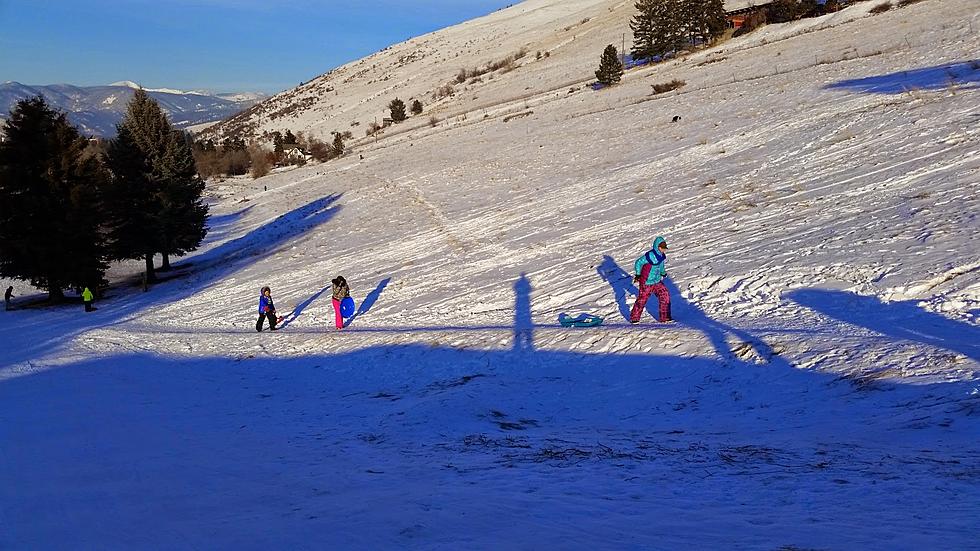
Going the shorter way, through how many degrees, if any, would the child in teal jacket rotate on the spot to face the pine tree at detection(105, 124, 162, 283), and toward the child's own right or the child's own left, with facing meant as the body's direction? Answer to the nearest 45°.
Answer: approximately 135° to the child's own left

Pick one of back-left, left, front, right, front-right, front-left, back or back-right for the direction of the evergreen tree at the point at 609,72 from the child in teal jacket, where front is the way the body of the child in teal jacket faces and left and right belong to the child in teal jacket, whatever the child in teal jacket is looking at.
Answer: left

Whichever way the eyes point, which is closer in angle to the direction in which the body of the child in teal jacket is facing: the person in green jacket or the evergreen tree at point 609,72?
the evergreen tree

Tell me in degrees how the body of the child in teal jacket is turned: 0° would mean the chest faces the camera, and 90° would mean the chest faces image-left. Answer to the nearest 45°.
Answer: approximately 270°
